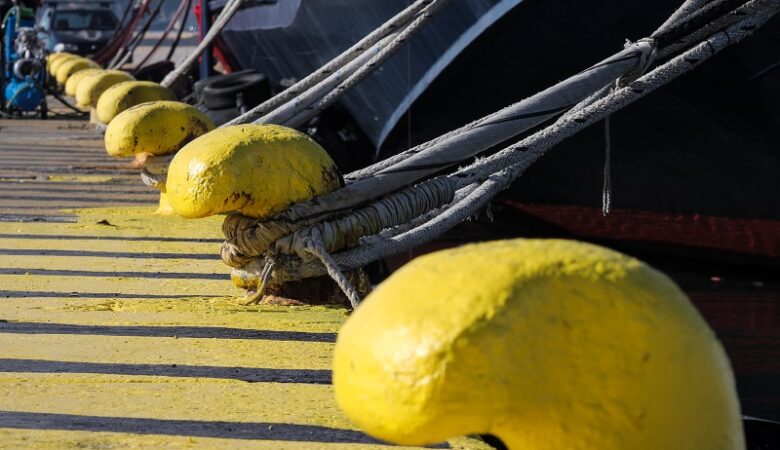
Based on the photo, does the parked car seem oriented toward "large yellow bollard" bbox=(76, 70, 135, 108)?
yes

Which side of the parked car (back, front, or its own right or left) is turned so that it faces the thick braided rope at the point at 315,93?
front

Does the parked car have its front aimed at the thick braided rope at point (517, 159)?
yes

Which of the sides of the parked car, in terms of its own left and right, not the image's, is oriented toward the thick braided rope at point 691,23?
front

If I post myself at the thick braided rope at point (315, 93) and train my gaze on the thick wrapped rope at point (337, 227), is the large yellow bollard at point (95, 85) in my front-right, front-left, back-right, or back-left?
back-right

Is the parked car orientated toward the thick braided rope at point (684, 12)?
yes

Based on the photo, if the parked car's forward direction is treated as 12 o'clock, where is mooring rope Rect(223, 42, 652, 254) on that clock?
The mooring rope is roughly at 12 o'clock from the parked car.

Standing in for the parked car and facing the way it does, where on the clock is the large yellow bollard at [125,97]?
The large yellow bollard is roughly at 12 o'clock from the parked car.

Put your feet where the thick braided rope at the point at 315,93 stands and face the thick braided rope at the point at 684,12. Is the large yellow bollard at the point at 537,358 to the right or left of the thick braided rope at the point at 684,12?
right

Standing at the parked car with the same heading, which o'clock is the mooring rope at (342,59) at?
The mooring rope is roughly at 12 o'clock from the parked car.
